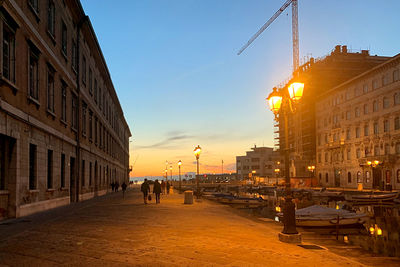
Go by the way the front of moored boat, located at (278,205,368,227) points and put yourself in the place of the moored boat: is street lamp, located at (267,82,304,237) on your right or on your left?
on your right

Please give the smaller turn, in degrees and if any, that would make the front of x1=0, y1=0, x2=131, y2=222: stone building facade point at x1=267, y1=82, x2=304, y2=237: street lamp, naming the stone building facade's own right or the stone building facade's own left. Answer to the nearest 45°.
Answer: approximately 45° to the stone building facade's own right

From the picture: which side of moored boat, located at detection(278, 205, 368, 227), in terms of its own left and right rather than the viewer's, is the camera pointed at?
right

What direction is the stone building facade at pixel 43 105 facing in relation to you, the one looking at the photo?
facing to the right of the viewer

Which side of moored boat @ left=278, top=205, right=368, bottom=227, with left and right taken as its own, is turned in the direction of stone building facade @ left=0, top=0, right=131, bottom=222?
back

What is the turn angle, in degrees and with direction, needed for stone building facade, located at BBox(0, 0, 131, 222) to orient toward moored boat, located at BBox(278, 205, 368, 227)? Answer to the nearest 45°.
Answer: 0° — it already faces it
